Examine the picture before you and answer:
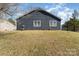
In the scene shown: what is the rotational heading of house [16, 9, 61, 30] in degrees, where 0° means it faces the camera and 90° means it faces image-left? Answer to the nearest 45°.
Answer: approximately 0°

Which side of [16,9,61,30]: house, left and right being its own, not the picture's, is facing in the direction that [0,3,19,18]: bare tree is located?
right

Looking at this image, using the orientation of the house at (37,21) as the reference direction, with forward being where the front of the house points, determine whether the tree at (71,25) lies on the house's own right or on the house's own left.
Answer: on the house's own left

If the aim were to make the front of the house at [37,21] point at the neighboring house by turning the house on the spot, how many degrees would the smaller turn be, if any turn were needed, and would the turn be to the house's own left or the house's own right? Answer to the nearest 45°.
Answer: approximately 90° to the house's own right

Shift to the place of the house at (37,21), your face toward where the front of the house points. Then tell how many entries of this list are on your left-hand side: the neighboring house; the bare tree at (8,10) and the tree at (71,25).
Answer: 1
